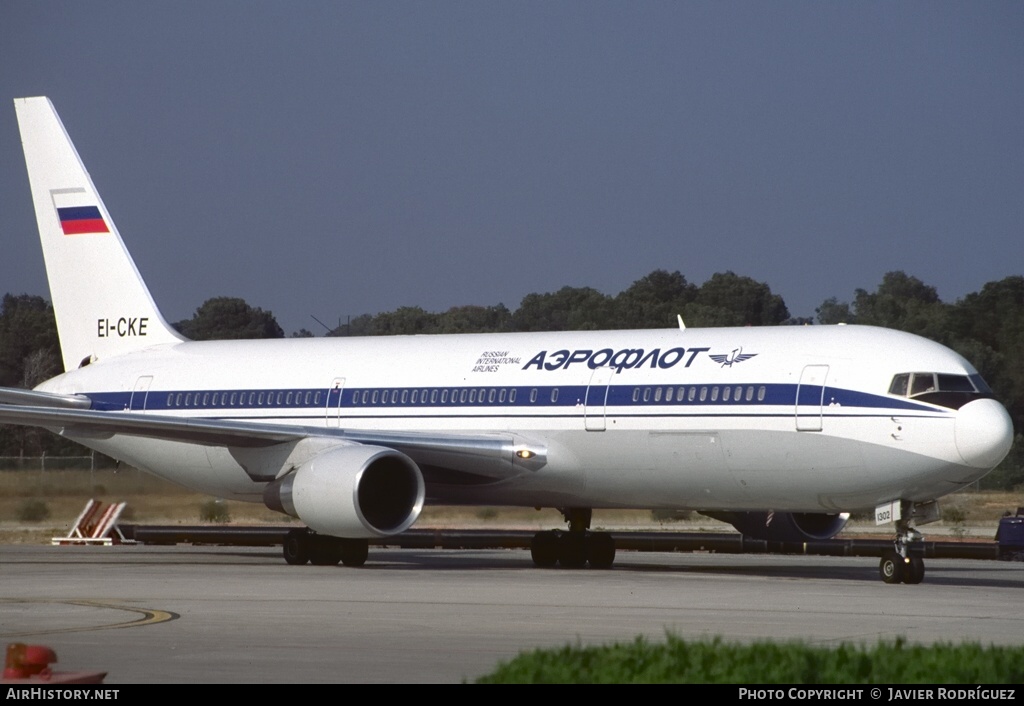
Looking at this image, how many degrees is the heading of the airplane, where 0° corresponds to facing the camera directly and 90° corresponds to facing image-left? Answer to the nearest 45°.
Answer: approximately 315°
